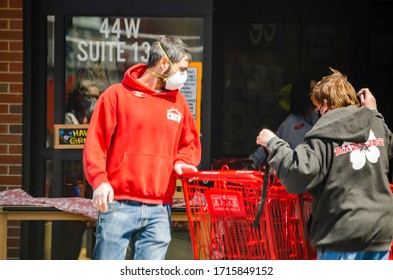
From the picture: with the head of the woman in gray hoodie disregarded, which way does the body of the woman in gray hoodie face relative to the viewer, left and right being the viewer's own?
facing away from the viewer and to the left of the viewer

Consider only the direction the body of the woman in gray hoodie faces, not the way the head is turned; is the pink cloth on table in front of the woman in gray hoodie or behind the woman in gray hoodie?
in front

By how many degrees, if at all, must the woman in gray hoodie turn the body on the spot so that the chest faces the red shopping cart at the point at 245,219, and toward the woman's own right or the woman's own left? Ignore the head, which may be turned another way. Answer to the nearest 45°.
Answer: approximately 45° to the woman's own left

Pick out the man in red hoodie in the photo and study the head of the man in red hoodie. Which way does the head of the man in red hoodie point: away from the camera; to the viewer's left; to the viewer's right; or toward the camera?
to the viewer's right

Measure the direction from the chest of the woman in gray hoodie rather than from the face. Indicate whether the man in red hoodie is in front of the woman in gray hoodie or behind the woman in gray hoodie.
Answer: in front
